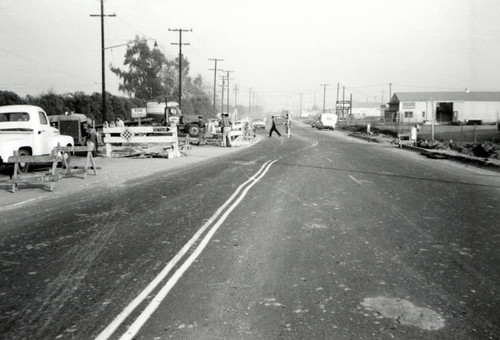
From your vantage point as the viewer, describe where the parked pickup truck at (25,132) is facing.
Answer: facing away from the viewer and to the right of the viewer

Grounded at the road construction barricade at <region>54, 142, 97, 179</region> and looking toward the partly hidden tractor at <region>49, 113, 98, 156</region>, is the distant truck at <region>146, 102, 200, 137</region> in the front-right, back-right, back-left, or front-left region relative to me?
front-right

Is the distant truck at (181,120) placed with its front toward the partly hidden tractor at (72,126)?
no

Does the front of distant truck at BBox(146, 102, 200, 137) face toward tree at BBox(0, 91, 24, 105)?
no

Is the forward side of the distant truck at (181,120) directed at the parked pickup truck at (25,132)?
no

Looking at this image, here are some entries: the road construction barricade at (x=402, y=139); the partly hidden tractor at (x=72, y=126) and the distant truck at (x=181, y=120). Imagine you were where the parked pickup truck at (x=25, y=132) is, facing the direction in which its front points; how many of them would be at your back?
0

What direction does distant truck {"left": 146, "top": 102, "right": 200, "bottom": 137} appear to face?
to the viewer's right

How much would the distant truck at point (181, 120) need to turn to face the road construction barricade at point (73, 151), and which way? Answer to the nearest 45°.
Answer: approximately 90° to its right

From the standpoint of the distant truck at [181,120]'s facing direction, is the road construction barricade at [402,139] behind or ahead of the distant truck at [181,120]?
ahead
